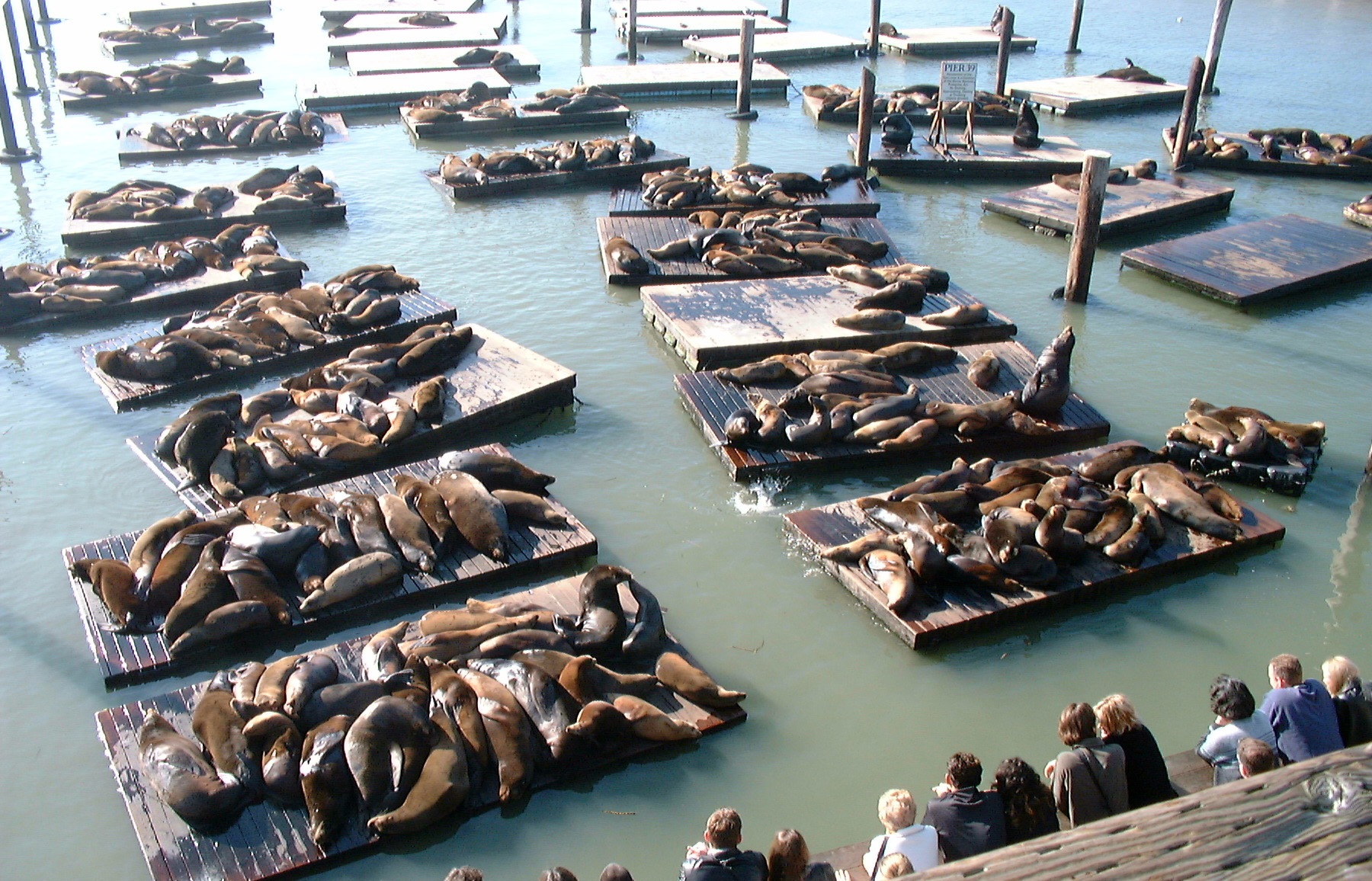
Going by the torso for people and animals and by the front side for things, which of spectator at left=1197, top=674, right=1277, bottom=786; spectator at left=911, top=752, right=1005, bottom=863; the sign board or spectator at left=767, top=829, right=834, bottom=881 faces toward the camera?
the sign board

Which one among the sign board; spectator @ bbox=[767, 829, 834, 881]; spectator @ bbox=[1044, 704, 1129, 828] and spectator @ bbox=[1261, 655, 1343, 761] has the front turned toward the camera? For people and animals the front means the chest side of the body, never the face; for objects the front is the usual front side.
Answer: the sign board

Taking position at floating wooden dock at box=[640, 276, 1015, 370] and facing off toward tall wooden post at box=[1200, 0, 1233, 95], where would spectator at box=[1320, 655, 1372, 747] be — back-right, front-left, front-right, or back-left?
back-right

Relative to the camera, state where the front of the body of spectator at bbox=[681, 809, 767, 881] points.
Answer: away from the camera

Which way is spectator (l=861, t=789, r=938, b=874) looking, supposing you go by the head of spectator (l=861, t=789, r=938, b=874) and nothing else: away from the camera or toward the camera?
away from the camera

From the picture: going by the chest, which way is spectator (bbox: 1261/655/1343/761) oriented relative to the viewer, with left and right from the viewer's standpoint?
facing away from the viewer and to the left of the viewer

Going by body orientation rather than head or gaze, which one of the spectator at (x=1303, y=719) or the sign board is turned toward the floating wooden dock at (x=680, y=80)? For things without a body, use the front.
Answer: the spectator

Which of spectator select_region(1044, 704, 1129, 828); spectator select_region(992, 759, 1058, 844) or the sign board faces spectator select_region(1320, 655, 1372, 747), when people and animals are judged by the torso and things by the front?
the sign board

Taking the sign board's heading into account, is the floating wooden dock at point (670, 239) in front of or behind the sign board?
in front

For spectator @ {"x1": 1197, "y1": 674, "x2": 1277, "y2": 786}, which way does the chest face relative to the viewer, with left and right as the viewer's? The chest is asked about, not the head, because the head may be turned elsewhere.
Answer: facing away from the viewer and to the left of the viewer

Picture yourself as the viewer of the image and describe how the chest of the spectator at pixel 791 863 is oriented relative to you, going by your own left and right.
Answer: facing away from the viewer

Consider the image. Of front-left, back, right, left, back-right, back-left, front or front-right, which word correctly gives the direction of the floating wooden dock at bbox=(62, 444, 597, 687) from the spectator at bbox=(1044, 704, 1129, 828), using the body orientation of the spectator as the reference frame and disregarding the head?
front-left

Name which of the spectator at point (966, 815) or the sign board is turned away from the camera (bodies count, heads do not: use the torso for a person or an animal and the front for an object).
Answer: the spectator

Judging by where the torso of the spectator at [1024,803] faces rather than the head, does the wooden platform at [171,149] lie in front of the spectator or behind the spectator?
in front

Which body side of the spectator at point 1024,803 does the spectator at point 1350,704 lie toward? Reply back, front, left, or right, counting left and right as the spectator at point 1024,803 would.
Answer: right

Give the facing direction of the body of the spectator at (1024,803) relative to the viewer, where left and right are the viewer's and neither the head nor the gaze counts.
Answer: facing away from the viewer and to the left of the viewer

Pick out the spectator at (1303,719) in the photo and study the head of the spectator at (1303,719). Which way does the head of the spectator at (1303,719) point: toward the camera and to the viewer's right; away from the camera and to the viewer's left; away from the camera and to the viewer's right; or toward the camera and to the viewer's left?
away from the camera and to the viewer's left

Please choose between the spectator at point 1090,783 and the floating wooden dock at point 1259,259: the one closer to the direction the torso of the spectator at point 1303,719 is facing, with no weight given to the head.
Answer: the floating wooden dock
